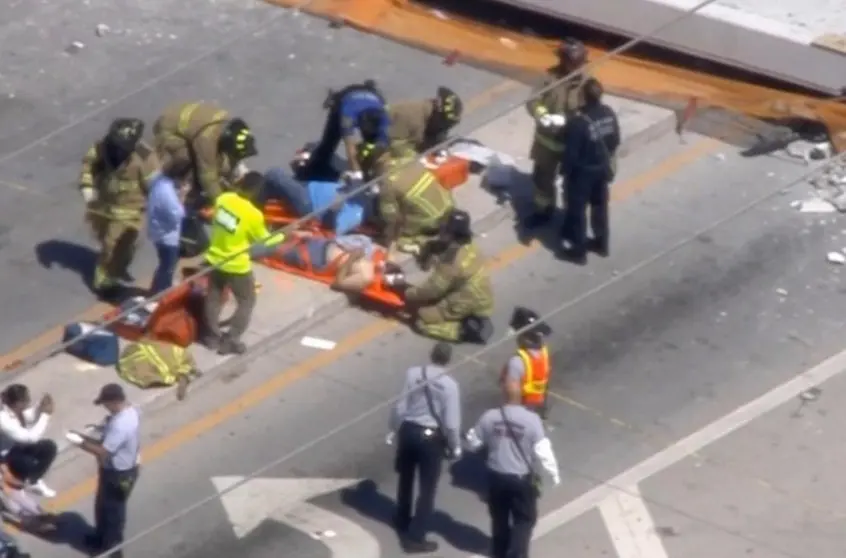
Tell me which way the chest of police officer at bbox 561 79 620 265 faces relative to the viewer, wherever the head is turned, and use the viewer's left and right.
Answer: facing away from the viewer and to the left of the viewer

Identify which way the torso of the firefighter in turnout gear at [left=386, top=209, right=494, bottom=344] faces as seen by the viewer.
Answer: to the viewer's left

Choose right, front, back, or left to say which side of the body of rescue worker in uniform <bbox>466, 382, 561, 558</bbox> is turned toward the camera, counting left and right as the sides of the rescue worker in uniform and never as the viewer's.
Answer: back

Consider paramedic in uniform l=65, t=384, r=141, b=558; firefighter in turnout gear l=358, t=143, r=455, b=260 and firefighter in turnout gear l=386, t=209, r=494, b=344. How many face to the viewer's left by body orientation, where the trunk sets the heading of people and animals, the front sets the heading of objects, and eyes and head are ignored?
3

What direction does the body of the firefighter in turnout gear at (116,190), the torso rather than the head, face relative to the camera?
toward the camera

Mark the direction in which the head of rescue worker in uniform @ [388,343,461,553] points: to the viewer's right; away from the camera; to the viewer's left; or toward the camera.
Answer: away from the camera

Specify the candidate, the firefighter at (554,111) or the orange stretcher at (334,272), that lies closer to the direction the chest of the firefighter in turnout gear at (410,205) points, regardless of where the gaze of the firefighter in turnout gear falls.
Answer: the orange stretcher

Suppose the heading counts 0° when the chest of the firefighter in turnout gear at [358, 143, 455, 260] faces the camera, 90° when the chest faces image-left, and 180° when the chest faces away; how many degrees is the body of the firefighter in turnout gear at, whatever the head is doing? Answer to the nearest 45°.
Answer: approximately 90°

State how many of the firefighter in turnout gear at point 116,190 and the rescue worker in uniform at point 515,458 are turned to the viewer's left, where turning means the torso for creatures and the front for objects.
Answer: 0

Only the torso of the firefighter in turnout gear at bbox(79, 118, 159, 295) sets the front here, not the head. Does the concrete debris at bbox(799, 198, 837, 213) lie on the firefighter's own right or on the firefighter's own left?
on the firefighter's own left

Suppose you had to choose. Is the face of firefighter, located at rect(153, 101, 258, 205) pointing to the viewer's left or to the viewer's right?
to the viewer's right

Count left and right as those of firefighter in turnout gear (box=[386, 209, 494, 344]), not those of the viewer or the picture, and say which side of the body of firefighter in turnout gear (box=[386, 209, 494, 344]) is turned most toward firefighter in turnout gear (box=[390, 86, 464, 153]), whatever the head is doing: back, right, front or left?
right

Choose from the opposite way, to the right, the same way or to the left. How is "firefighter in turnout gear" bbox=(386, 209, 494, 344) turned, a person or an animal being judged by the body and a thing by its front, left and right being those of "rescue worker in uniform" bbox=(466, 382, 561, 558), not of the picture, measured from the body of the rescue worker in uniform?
to the left

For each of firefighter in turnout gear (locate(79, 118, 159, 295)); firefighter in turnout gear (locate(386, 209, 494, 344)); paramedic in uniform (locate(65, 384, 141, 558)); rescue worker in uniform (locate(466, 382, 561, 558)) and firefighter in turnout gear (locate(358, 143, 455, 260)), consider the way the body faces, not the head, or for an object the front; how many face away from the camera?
1

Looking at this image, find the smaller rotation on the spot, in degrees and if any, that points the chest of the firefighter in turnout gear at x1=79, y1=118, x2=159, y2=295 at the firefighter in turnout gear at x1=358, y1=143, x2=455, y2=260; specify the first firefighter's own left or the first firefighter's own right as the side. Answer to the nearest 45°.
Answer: approximately 90° to the first firefighter's own left

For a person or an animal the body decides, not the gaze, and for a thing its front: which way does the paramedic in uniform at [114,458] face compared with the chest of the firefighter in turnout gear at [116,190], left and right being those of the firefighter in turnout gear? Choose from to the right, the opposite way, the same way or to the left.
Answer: to the right

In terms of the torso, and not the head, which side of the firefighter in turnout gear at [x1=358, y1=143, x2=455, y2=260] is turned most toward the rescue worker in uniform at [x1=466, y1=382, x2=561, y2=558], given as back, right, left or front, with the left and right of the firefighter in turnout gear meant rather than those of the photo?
left

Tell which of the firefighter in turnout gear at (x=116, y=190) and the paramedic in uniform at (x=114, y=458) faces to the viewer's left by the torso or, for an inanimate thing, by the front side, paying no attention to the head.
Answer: the paramedic in uniform

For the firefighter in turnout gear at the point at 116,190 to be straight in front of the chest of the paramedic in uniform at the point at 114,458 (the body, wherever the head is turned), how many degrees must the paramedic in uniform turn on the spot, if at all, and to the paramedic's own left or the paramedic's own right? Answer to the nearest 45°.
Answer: approximately 90° to the paramedic's own right
